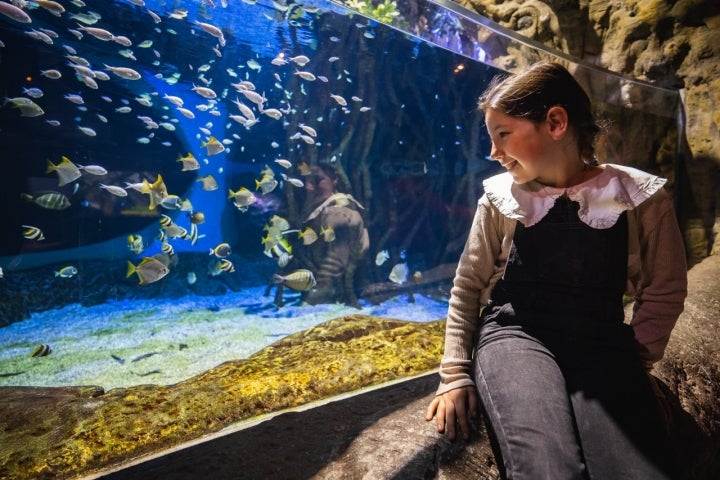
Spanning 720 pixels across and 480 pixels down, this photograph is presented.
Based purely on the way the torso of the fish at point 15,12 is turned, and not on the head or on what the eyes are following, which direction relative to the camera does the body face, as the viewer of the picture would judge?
to the viewer's right

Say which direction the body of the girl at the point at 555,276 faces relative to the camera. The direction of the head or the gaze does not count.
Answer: toward the camera

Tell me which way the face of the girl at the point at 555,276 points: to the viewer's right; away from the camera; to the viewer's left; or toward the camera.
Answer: to the viewer's left

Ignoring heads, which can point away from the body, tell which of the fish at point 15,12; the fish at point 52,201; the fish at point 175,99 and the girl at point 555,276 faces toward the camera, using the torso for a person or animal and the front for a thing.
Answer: the girl
